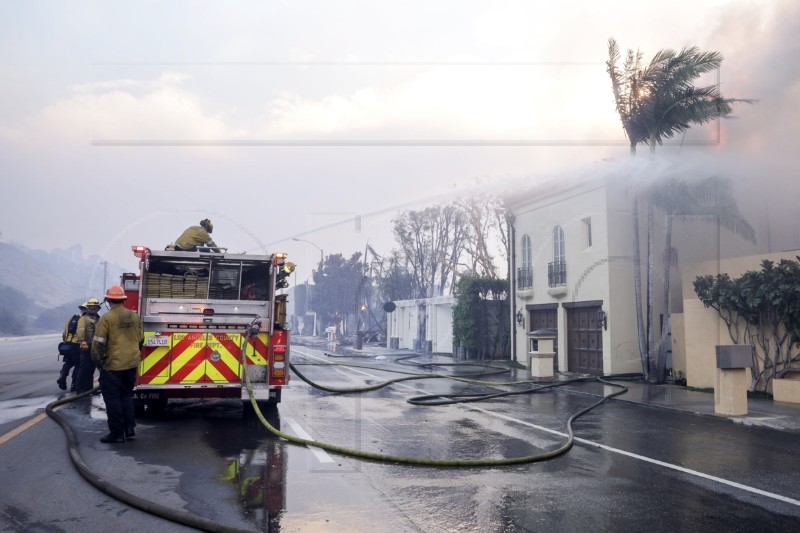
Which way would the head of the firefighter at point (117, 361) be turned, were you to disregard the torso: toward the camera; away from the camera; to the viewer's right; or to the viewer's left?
away from the camera

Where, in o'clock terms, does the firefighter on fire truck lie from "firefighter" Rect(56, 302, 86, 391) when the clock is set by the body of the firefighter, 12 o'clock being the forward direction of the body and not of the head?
The firefighter on fire truck is roughly at 2 o'clock from the firefighter.

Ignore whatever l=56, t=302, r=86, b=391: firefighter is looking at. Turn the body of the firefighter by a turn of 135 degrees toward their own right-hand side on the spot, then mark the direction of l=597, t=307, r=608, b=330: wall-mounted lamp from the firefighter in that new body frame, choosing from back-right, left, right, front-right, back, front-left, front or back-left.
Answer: back-left

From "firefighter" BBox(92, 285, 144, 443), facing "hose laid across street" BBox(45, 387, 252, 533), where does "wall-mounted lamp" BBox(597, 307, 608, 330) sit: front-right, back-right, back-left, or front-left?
back-left

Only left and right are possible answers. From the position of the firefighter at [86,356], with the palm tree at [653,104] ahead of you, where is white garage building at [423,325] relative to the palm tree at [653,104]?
left

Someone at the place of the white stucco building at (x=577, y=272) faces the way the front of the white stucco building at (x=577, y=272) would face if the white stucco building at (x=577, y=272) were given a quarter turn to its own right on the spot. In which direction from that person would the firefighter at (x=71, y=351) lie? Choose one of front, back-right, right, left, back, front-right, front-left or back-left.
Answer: left

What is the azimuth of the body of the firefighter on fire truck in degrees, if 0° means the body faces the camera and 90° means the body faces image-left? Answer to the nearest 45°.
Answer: approximately 270°

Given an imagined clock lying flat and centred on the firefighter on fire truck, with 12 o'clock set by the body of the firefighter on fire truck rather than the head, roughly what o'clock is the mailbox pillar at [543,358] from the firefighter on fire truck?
The mailbox pillar is roughly at 11 o'clock from the firefighter on fire truck.

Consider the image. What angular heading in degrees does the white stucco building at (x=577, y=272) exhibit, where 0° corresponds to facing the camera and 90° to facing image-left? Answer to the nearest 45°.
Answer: approximately 45°

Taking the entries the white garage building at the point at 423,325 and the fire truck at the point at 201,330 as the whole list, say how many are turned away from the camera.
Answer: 1

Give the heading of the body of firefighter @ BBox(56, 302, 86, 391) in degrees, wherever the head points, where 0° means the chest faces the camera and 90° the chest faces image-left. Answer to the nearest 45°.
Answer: approximately 270°

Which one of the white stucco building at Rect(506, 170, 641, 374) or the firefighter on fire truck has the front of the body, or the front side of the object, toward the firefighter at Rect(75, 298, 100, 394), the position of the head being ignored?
the white stucco building

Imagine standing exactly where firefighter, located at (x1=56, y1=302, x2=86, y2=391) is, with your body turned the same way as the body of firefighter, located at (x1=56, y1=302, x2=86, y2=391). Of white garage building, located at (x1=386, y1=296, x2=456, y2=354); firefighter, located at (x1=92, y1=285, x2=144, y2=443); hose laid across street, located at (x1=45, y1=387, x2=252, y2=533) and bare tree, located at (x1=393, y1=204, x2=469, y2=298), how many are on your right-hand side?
2

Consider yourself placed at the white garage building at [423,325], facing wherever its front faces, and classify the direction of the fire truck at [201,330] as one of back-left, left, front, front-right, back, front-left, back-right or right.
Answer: front-left

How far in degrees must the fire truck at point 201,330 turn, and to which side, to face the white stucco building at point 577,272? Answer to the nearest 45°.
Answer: approximately 45° to its right

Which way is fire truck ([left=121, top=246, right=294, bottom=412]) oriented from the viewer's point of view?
away from the camera
